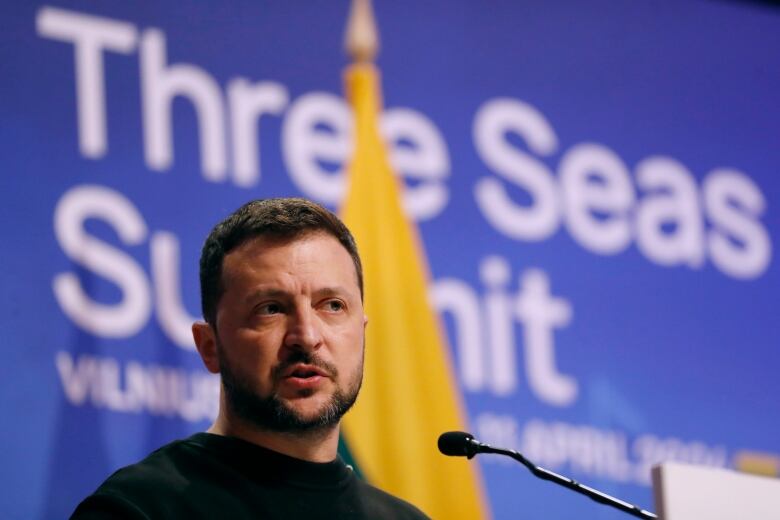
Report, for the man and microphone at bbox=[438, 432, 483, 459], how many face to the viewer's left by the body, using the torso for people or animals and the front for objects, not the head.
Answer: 1

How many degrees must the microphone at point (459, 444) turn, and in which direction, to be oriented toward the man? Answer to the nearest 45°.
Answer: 0° — it already faces them

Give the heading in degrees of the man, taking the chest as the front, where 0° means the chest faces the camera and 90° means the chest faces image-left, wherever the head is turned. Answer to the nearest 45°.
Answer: approximately 315°

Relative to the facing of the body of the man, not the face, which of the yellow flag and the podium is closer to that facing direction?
the podium

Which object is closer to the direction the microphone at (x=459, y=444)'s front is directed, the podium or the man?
the man

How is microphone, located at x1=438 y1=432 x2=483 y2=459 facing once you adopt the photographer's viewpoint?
facing to the left of the viewer

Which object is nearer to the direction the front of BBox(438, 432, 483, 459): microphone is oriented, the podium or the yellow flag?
the yellow flag
